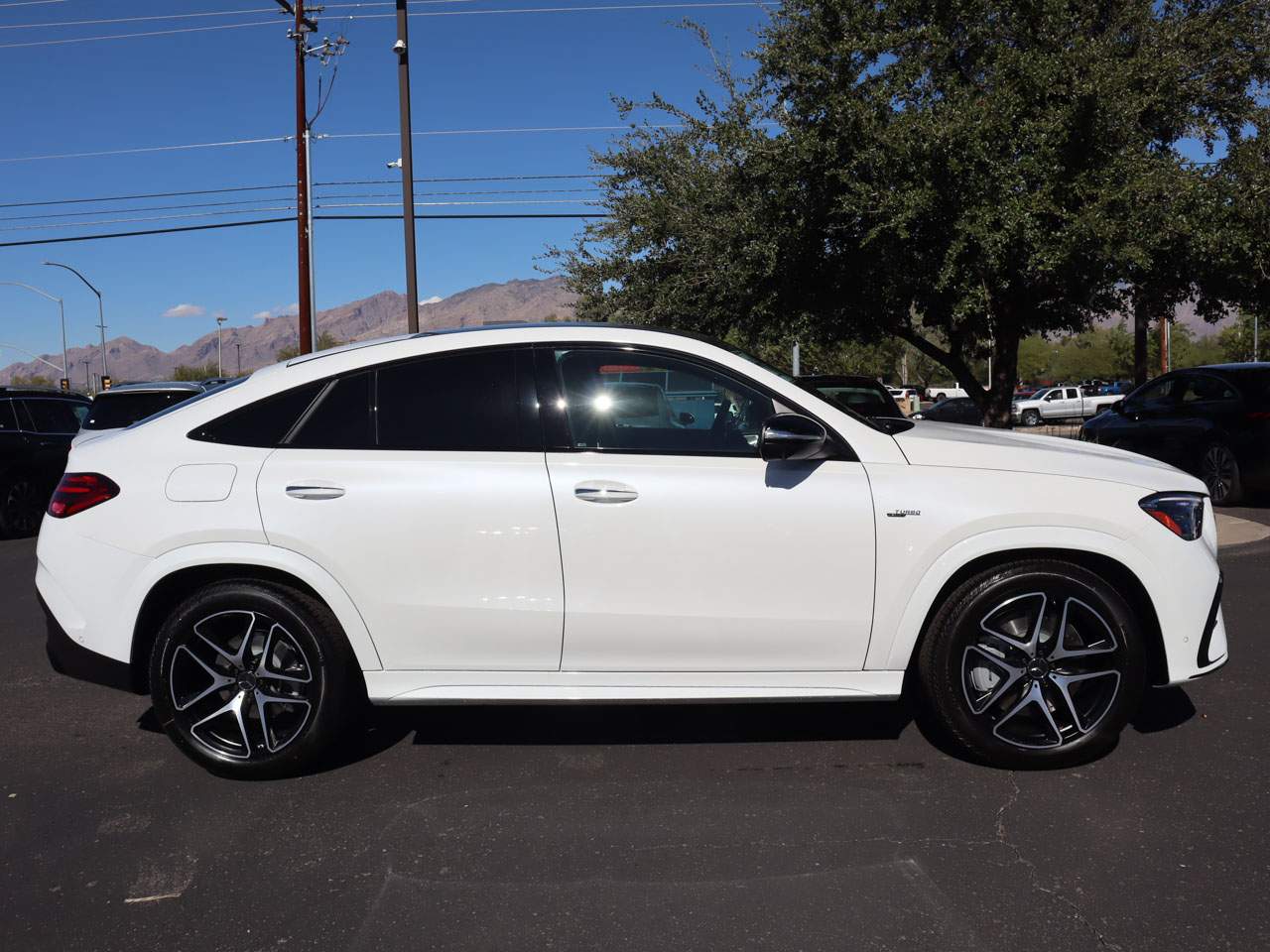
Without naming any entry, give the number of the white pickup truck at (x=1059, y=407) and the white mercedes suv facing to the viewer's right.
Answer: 1

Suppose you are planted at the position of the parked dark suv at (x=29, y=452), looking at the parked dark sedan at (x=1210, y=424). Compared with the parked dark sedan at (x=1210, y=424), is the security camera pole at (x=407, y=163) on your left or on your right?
left

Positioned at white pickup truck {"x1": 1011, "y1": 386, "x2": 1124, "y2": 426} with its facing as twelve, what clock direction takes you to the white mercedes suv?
The white mercedes suv is roughly at 9 o'clock from the white pickup truck.

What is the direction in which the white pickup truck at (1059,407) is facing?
to the viewer's left

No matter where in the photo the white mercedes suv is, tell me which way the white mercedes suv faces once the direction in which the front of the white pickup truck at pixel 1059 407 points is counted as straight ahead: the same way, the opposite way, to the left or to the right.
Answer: the opposite way

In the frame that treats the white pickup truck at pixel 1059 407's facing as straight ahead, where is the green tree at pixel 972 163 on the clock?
The green tree is roughly at 9 o'clock from the white pickup truck.

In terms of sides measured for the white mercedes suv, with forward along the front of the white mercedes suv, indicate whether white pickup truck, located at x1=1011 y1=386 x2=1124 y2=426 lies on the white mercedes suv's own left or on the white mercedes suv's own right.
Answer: on the white mercedes suv's own left

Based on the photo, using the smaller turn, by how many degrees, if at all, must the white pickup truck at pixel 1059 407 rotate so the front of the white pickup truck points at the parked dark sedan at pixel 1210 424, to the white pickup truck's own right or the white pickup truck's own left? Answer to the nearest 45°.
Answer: approximately 90° to the white pickup truck's own left

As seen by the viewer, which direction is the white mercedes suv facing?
to the viewer's right
